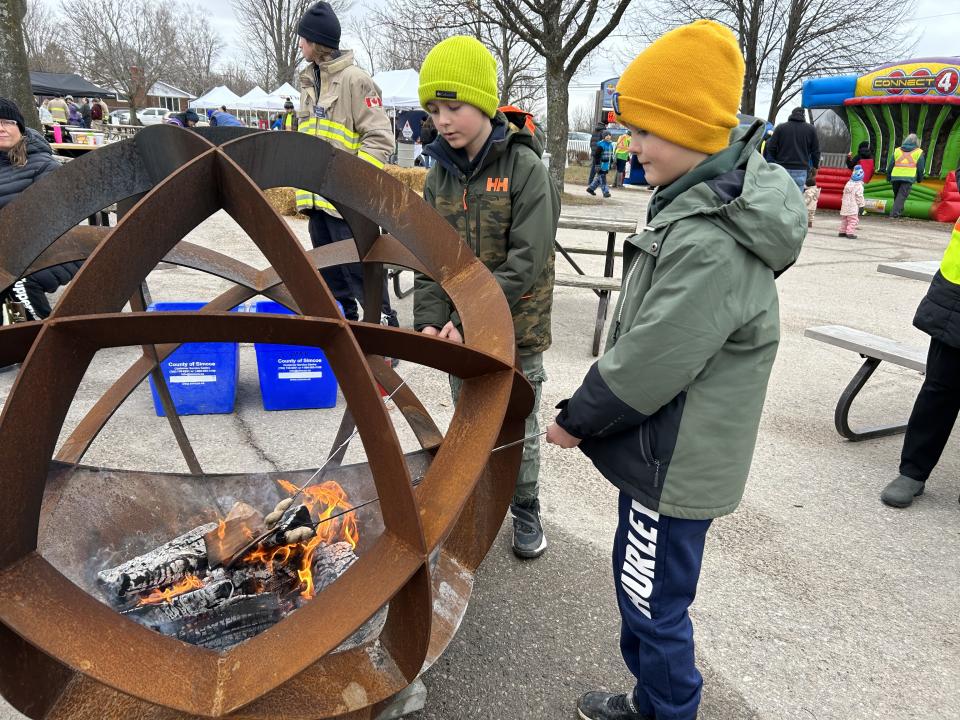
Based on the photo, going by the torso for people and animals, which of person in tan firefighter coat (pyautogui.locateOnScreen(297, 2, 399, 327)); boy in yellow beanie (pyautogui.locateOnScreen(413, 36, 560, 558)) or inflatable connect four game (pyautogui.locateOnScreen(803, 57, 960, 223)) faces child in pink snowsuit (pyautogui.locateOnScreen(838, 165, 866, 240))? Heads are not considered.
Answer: the inflatable connect four game

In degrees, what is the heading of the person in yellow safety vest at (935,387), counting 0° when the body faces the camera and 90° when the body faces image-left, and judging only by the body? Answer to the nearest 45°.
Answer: approximately 45°

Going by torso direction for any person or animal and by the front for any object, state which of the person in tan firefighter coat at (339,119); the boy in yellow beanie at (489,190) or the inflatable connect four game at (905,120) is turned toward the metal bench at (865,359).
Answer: the inflatable connect four game

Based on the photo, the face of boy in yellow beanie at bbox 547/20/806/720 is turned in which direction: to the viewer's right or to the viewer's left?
to the viewer's left

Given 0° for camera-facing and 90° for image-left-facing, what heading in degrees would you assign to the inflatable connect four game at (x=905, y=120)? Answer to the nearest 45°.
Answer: approximately 0°

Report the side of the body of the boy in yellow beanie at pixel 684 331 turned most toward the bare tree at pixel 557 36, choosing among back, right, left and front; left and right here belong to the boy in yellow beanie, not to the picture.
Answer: right

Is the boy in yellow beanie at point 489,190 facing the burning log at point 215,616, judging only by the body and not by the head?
yes

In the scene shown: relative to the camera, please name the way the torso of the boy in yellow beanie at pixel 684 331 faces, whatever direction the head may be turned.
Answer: to the viewer's left

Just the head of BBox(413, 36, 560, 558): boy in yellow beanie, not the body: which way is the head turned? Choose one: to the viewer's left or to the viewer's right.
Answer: to the viewer's left
